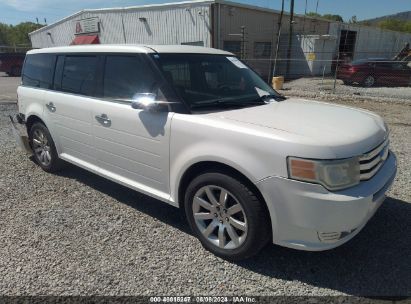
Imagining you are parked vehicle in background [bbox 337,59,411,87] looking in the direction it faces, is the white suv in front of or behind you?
behind

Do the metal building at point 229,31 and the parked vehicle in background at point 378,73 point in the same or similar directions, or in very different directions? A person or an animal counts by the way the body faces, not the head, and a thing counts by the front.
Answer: very different directions

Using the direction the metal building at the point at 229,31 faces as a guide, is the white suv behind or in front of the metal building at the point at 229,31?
in front

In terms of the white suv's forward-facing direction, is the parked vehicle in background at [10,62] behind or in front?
behind

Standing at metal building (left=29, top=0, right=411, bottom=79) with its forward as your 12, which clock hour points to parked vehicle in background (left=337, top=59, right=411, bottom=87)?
The parked vehicle in background is roughly at 9 o'clock from the metal building.

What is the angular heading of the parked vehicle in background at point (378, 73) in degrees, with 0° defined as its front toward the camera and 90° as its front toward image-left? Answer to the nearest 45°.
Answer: approximately 225°

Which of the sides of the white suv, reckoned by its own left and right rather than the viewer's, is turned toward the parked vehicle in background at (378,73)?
left

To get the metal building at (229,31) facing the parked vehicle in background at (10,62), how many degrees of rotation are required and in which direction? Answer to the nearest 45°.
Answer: approximately 45° to its right

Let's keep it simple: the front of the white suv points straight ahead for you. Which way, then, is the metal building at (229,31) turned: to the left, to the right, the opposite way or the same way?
to the right

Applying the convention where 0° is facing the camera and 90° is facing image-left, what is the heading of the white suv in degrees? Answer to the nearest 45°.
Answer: approximately 315°

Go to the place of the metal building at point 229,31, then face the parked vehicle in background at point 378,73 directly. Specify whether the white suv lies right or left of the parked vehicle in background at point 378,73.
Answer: right
